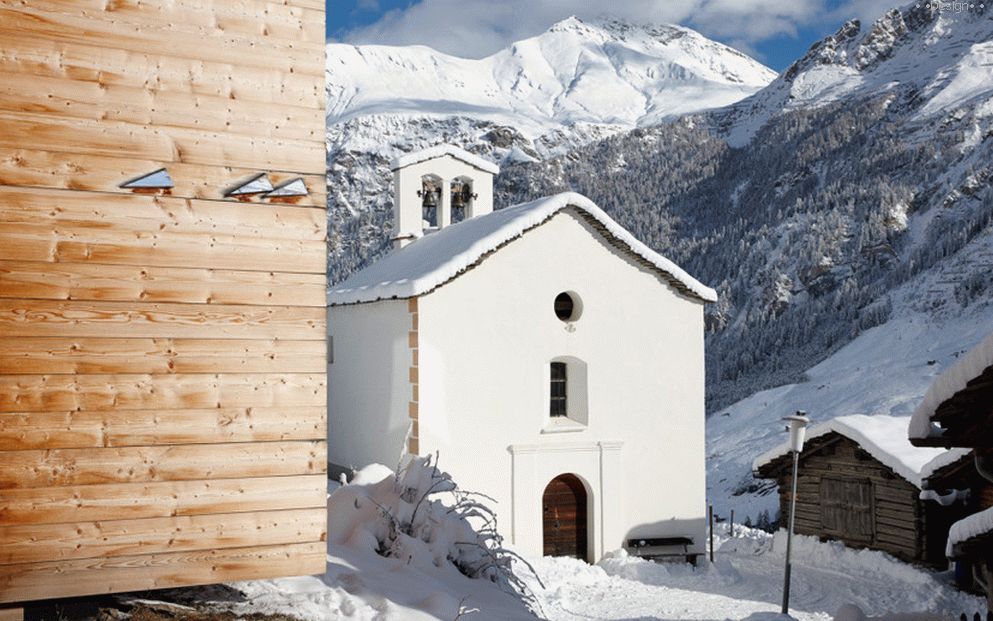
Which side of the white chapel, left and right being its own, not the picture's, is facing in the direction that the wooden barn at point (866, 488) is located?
left

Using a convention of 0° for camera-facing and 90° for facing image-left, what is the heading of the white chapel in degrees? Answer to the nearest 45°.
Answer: approximately 315°

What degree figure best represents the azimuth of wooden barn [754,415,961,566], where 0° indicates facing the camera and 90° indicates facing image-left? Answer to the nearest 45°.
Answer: approximately 45°
